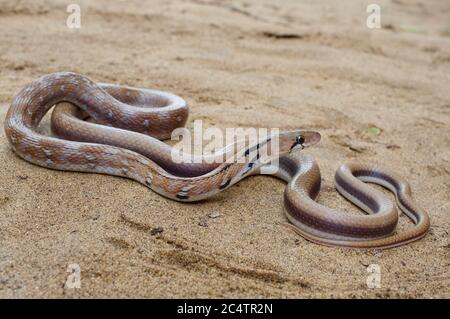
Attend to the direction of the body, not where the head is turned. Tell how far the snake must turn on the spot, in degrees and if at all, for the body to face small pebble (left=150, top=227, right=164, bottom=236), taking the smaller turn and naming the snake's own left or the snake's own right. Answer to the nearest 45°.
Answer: approximately 90° to the snake's own right

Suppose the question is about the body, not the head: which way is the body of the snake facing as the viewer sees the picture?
to the viewer's right
